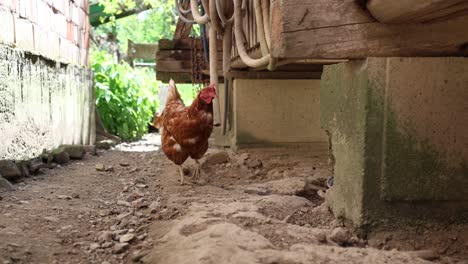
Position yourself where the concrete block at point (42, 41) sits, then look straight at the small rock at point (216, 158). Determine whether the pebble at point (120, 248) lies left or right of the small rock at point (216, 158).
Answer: right

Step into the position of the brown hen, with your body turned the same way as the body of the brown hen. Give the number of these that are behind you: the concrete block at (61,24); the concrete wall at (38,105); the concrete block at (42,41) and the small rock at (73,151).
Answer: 4

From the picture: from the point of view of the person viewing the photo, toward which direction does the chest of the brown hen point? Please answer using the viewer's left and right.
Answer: facing the viewer and to the right of the viewer

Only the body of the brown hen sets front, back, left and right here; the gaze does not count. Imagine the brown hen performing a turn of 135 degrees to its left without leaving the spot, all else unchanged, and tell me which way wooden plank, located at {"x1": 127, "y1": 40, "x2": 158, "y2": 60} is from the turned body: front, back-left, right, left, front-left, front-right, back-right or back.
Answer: front

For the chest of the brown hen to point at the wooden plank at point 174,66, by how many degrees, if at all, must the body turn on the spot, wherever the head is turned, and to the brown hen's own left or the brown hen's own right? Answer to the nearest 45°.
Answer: approximately 135° to the brown hen's own left

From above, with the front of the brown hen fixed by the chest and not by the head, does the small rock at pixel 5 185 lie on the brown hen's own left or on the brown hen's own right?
on the brown hen's own right

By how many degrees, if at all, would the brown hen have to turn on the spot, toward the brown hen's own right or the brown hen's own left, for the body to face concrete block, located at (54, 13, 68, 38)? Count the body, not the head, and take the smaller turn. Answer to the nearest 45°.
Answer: approximately 180°

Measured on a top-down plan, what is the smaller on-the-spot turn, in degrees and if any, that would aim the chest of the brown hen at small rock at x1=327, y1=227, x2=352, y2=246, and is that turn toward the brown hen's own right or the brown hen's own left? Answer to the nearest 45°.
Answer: approximately 45° to the brown hen's own right

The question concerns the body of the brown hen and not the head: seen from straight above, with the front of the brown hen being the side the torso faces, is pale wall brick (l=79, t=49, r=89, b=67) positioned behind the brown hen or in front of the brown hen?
behind

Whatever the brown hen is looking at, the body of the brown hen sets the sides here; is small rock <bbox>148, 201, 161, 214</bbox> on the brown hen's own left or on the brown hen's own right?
on the brown hen's own right

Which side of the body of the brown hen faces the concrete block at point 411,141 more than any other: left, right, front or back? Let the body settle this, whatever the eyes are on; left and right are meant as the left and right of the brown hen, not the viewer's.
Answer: front

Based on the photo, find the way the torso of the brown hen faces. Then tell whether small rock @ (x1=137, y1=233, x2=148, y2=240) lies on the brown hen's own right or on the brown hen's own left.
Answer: on the brown hen's own right

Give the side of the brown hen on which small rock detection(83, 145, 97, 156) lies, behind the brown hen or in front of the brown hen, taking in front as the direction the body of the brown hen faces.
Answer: behind

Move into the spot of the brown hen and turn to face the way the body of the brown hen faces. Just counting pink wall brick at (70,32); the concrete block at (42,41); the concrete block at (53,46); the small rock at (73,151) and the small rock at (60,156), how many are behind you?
5

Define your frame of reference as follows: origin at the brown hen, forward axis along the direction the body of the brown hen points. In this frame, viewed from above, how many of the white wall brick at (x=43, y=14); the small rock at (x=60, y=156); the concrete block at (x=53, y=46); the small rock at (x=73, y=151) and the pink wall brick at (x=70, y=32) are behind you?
5

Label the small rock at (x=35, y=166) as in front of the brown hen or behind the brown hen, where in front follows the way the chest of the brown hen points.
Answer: behind
